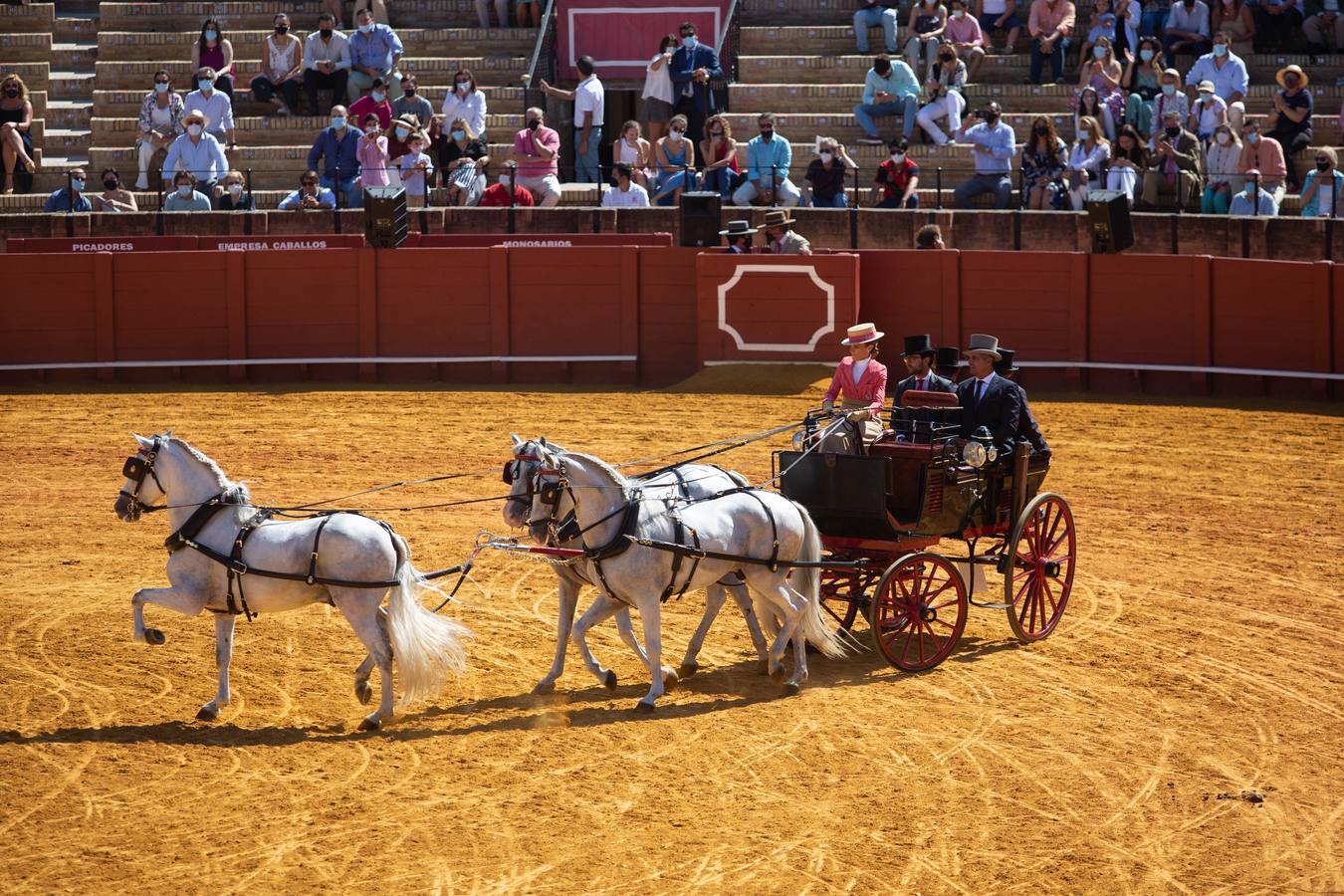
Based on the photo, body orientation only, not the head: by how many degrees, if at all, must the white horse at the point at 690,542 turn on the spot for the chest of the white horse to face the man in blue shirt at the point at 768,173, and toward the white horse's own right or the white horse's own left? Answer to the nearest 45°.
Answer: approximately 90° to the white horse's own right

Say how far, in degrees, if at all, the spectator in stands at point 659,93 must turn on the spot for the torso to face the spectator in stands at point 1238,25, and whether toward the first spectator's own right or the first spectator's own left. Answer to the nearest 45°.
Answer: approximately 45° to the first spectator's own left

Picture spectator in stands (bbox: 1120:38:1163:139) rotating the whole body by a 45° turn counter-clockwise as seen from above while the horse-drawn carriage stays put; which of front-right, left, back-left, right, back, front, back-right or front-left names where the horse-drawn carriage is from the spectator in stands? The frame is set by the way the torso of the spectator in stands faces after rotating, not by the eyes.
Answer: front-right

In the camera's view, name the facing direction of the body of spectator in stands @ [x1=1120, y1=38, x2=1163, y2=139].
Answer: toward the camera

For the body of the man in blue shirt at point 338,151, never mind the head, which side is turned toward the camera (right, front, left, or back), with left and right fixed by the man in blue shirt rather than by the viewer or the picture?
front

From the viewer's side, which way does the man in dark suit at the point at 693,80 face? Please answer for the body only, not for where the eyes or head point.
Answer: toward the camera

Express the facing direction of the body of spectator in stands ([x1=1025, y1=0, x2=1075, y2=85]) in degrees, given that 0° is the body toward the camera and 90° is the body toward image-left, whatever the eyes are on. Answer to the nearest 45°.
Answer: approximately 0°

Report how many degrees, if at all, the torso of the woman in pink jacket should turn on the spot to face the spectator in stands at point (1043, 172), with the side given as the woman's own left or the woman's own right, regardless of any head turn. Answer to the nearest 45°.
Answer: approximately 135° to the woman's own right

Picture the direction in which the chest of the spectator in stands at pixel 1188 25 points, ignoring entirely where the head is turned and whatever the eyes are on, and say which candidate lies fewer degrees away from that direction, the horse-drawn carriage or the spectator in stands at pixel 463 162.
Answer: the horse-drawn carriage

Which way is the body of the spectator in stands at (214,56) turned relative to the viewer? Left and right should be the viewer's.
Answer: facing the viewer

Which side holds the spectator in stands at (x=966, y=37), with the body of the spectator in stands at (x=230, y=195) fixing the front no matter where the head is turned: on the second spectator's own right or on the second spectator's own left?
on the second spectator's own left

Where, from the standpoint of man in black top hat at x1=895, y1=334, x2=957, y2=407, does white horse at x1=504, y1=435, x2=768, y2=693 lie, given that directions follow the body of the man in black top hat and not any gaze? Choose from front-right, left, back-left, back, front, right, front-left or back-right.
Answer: front

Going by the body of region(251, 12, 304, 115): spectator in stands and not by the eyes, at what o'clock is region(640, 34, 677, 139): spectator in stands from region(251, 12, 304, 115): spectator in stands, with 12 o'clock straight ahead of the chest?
region(640, 34, 677, 139): spectator in stands is roughly at 10 o'clock from region(251, 12, 304, 115): spectator in stands.

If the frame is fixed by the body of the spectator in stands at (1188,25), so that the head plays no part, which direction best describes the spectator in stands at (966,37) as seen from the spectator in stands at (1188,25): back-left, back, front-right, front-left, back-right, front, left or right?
right
